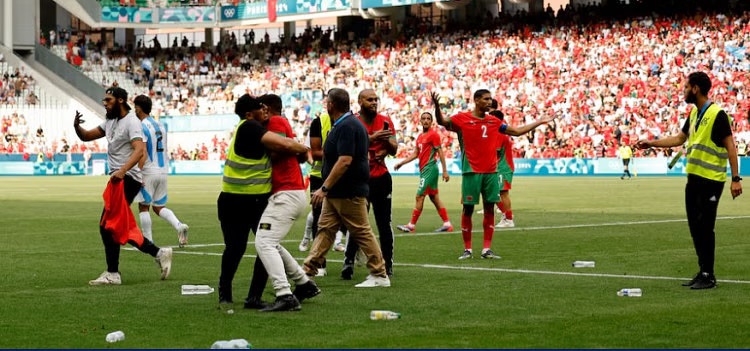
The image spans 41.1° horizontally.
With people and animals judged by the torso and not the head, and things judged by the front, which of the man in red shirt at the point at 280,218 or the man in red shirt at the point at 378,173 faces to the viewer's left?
the man in red shirt at the point at 280,218

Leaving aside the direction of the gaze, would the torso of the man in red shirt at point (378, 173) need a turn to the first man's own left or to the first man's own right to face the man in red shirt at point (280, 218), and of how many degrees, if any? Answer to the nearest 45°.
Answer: approximately 45° to the first man's own right

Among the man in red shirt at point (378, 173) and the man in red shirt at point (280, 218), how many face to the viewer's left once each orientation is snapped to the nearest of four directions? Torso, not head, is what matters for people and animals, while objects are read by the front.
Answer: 1

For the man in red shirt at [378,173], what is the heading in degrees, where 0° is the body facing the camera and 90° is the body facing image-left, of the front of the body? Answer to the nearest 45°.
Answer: approximately 315°

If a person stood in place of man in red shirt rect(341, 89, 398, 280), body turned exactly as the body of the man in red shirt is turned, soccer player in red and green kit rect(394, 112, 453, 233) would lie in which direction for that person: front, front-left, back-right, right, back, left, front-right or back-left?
back-left

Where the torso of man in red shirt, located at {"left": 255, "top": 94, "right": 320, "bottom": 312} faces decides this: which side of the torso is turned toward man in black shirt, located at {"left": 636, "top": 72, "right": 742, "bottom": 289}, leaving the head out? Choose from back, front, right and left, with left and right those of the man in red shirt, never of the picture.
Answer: back

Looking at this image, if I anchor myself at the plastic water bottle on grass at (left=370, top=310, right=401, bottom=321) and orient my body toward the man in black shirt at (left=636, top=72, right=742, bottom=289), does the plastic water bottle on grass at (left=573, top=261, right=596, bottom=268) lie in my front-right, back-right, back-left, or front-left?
front-left

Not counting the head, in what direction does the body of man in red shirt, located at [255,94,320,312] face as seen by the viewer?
to the viewer's left

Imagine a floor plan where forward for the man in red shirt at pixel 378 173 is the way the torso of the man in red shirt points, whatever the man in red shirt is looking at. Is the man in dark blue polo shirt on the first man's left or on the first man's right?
on the first man's right

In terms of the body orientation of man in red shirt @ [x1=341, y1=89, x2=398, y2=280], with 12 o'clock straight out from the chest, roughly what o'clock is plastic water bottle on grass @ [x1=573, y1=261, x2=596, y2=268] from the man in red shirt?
The plastic water bottle on grass is roughly at 10 o'clock from the man in red shirt.

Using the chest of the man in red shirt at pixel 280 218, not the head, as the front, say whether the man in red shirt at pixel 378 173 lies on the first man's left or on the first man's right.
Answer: on the first man's right

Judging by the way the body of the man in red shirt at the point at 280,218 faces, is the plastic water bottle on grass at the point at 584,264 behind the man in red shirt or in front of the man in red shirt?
behind

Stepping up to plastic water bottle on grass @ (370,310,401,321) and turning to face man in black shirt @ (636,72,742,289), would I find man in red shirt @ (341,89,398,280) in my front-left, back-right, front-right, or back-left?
front-left

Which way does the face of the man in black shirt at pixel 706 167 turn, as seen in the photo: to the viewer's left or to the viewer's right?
to the viewer's left

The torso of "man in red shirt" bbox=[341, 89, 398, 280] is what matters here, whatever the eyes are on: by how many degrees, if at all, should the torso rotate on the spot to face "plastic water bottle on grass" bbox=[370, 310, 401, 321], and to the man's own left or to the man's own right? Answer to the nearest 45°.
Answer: approximately 45° to the man's own right
